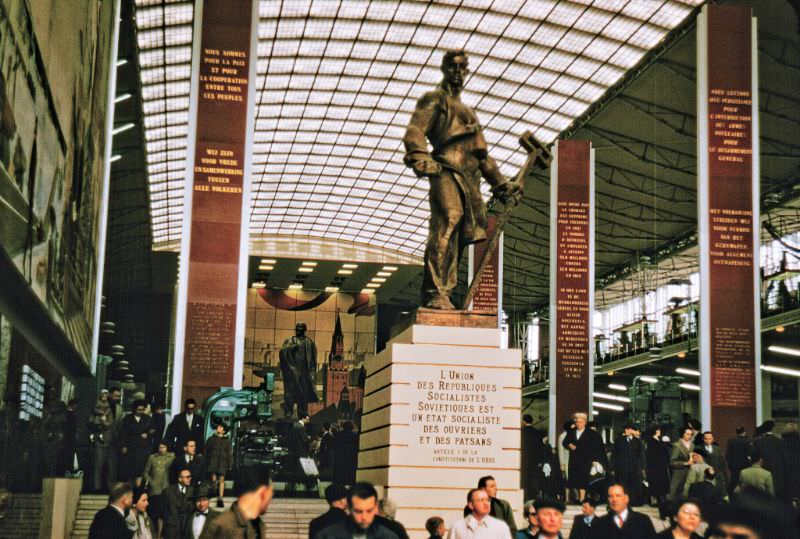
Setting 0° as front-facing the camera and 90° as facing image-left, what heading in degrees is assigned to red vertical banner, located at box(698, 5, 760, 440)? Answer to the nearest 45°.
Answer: approximately 0°

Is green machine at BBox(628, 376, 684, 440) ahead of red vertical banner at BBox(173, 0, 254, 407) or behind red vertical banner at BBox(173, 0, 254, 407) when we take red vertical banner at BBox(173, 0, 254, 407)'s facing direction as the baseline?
behind

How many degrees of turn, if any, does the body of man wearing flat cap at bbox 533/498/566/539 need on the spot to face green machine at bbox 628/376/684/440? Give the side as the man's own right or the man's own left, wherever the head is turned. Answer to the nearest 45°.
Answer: approximately 180°

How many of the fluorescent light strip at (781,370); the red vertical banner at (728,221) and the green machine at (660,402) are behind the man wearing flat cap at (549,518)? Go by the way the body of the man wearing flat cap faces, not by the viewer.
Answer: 3

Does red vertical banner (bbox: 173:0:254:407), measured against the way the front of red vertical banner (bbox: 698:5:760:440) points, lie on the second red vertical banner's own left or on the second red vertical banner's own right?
on the second red vertical banner's own right

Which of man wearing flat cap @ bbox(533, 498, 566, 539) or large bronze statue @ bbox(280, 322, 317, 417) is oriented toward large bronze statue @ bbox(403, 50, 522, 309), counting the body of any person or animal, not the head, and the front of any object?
large bronze statue @ bbox(280, 322, 317, 417)

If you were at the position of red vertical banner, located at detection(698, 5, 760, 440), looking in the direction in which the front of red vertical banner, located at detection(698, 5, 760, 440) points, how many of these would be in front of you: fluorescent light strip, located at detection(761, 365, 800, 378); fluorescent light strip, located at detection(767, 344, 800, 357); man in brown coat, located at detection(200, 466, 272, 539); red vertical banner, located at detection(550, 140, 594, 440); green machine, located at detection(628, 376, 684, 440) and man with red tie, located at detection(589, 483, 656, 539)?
2

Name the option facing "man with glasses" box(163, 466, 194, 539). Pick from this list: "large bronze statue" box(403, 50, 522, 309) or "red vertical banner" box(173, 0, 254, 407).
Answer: the red vertical banner

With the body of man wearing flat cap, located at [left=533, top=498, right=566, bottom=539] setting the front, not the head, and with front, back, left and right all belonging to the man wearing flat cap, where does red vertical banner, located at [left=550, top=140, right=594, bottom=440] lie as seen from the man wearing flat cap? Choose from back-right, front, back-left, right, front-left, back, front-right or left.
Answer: back

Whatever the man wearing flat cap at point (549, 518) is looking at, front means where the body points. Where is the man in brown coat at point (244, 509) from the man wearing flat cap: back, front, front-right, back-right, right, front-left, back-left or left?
front-right

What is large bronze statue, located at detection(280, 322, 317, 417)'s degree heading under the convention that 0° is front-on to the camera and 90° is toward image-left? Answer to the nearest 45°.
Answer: approximately 0°

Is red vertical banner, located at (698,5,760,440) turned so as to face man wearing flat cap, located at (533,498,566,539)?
yes
